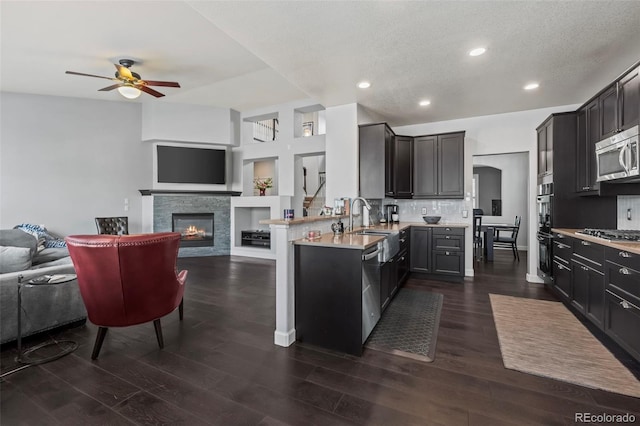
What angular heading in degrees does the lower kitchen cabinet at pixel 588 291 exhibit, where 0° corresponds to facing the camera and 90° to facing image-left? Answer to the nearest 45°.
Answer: approximately 45°

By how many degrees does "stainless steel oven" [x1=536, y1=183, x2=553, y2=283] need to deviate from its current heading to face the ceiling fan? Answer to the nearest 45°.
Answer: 0° — it already faces it

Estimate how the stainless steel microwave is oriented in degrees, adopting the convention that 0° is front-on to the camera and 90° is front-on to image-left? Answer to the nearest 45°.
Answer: approximately 45°

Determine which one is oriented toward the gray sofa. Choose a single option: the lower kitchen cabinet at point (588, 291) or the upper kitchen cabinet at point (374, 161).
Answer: the lower kitchen cabinet

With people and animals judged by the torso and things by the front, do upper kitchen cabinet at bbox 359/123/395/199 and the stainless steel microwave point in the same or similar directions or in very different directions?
very different directions

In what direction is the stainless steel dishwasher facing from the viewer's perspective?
to the viewer's right

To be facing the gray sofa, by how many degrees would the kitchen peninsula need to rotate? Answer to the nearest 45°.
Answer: approximately 180°

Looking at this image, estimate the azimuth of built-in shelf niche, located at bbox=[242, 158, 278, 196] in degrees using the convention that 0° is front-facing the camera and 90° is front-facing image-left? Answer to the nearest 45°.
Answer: approximately 0°
